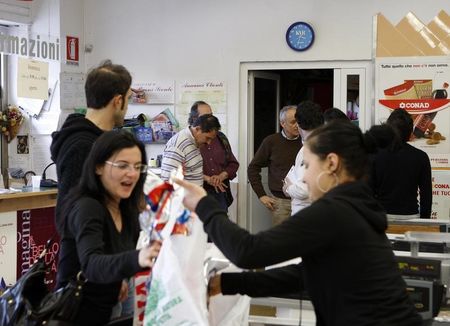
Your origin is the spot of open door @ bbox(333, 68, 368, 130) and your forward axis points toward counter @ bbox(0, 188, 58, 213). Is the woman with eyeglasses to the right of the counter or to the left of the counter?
left

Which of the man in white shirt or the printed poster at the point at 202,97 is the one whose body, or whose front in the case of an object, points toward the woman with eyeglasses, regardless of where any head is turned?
the printed poster

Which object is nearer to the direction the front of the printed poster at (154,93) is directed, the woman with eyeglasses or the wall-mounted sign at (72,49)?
the woman with eyeglasses

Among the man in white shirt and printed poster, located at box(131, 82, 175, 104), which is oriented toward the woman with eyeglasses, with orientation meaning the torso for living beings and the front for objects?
the printed poster

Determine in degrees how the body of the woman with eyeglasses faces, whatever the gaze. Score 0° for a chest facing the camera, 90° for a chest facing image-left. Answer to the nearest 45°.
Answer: approximately 315°

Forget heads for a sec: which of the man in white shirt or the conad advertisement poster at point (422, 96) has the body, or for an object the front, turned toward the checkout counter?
the conad advertisement poster
